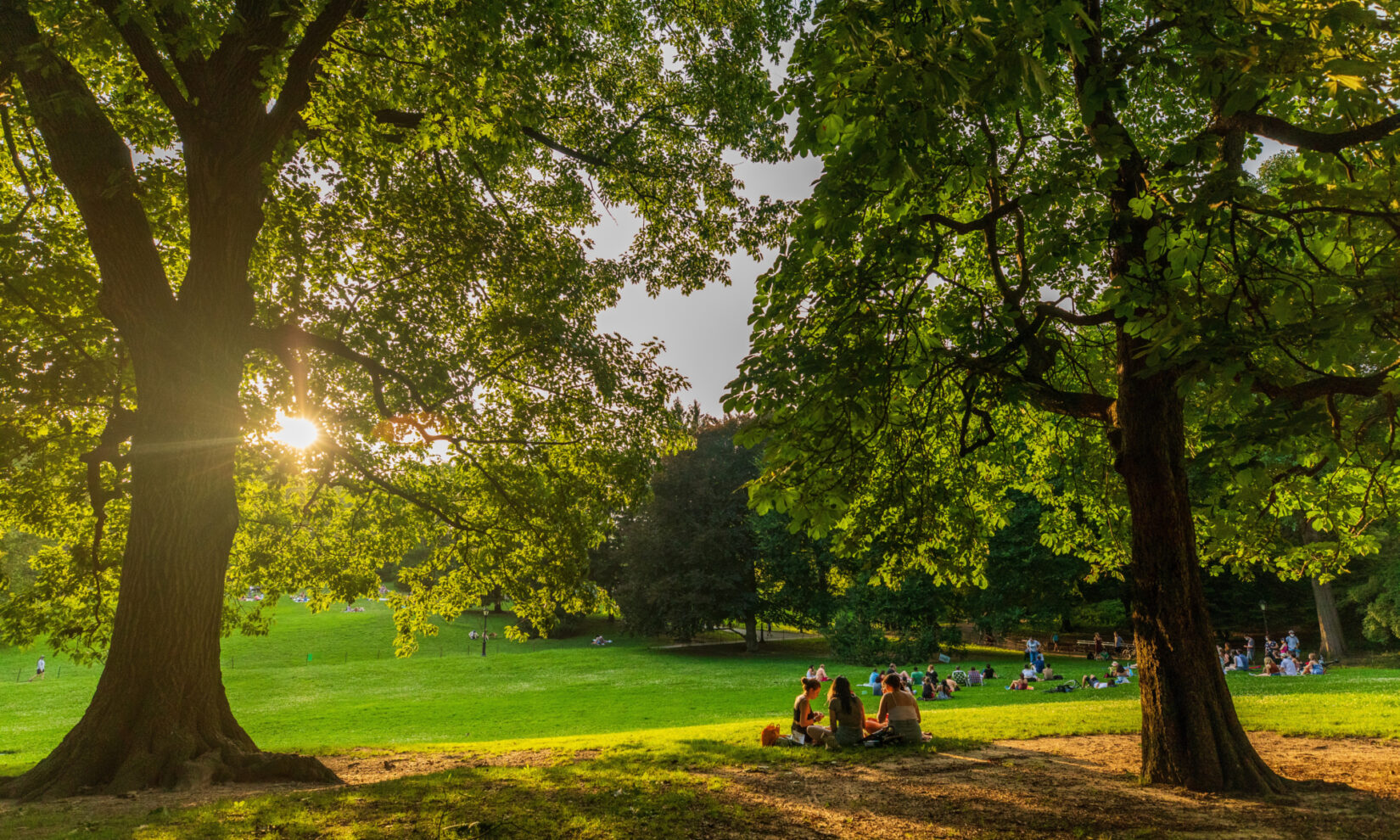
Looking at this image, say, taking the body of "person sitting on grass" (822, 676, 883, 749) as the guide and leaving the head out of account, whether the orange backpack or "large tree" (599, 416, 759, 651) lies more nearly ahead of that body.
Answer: the large tree

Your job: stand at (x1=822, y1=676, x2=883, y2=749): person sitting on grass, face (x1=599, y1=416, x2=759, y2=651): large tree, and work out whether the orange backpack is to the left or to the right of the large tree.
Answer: left

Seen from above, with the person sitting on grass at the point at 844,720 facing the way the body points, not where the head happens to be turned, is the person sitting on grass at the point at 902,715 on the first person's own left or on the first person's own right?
on the first person's own right

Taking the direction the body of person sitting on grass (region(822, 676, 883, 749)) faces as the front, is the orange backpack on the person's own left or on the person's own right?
on the person's own left

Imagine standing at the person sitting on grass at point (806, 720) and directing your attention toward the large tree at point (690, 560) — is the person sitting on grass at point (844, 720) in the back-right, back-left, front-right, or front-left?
back-right

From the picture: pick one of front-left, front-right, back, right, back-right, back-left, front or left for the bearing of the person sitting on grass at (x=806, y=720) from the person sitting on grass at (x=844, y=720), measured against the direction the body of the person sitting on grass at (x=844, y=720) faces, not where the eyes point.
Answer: front-left

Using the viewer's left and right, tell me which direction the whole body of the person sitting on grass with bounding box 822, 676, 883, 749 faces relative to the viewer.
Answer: facing away from the viewer

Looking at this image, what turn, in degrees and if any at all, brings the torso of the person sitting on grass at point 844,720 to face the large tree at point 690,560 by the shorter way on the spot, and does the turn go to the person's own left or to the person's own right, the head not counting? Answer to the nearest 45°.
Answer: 0° — they already face it
